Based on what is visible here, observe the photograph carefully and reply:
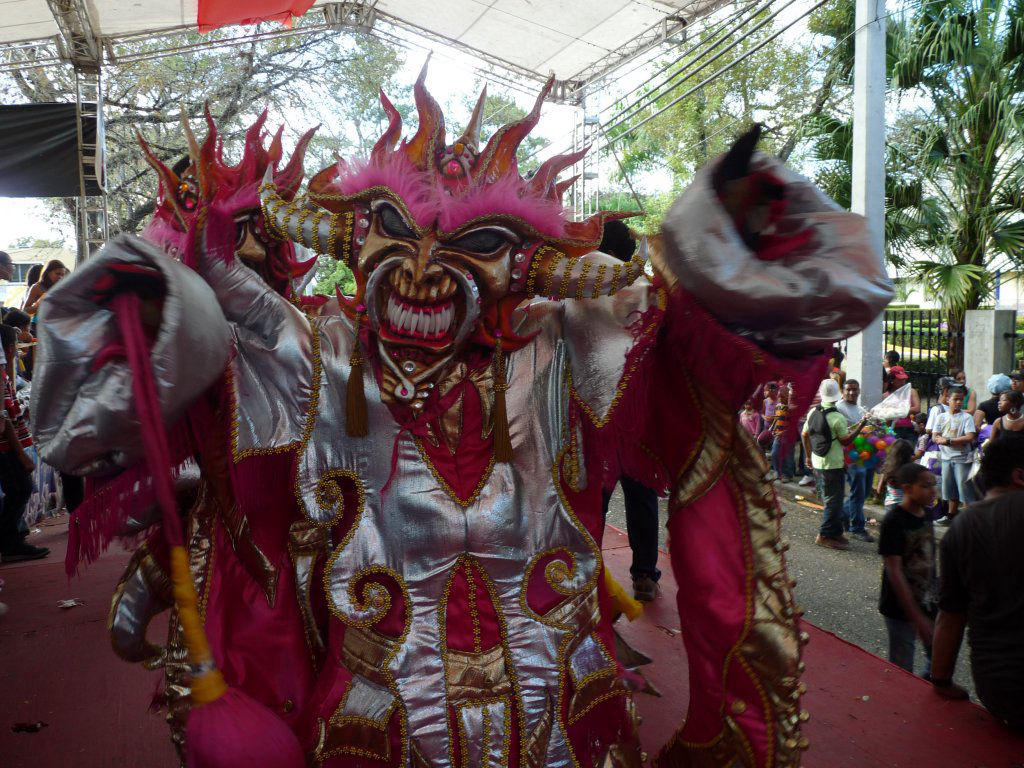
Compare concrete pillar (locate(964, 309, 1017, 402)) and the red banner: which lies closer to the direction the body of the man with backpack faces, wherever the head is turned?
the concrete pillar

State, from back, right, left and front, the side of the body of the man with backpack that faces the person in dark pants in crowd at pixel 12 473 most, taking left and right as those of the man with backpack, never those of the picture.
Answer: back

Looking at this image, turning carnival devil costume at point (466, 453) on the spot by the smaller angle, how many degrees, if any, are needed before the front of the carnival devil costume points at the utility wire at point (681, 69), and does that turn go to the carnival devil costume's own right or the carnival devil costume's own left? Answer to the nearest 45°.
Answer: approximately 180°

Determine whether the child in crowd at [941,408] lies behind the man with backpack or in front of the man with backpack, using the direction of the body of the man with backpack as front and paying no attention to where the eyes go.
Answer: in front

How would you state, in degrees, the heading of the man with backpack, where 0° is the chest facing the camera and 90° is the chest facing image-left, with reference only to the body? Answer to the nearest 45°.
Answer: approximately 225°

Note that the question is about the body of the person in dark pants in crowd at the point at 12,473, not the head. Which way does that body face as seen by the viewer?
to the viewer's right

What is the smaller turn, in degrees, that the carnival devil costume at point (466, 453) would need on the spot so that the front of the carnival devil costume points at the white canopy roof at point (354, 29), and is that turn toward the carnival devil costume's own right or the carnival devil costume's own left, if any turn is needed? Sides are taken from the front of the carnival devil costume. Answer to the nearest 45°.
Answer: approximately 180°
